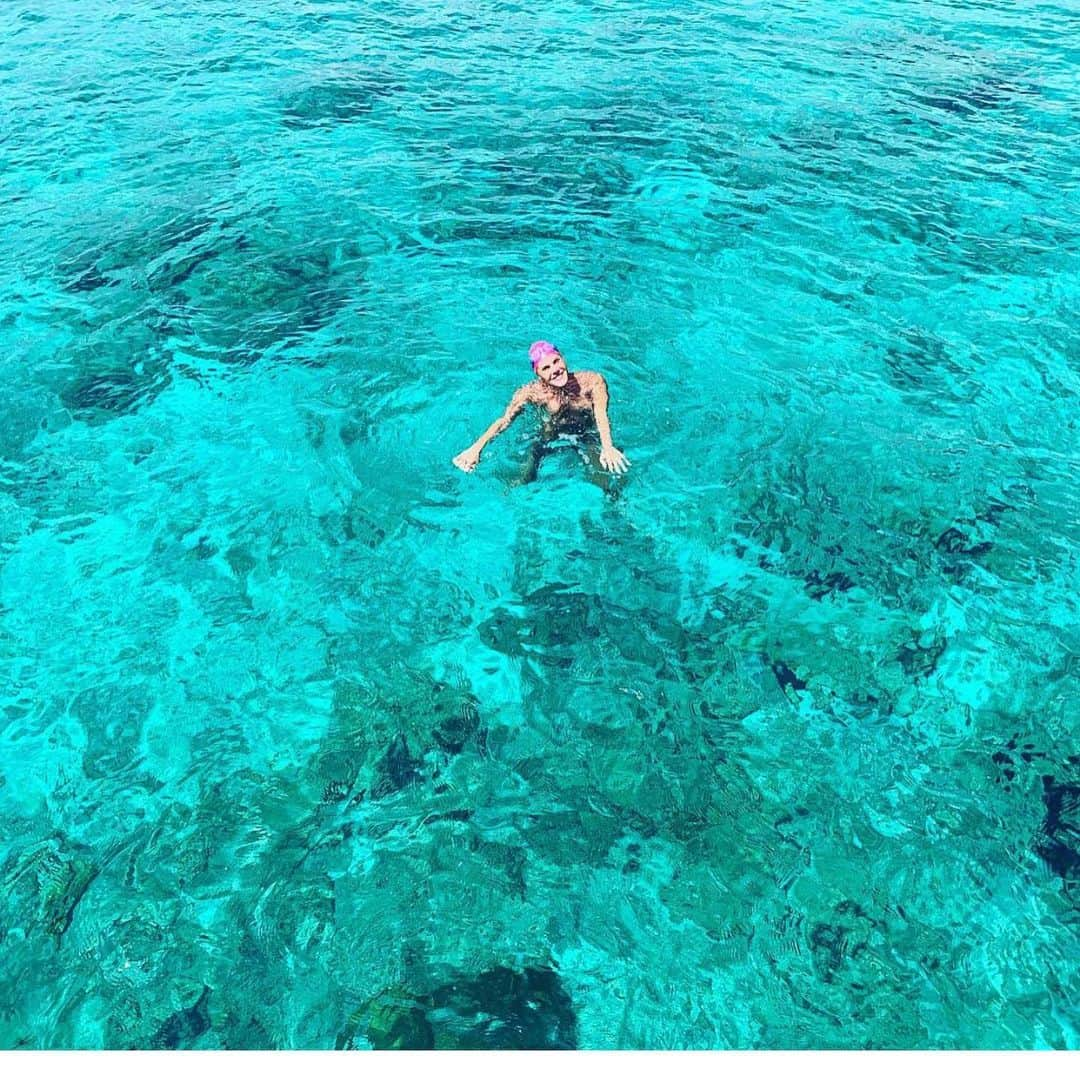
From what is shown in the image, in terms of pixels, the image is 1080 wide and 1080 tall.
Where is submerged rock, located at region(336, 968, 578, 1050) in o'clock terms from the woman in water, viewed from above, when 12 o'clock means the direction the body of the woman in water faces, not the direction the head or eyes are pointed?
The submerged rock is roughly at 12 o'clock from the woman in water.

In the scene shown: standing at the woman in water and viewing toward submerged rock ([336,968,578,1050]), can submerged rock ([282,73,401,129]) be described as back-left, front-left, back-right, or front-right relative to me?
back-right

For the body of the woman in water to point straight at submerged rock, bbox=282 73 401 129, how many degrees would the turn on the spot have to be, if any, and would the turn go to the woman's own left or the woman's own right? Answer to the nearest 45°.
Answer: approximately 180°

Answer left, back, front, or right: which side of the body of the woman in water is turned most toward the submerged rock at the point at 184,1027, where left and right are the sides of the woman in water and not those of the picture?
front

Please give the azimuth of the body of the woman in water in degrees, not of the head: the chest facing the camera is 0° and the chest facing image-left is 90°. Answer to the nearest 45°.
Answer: approximately 0°

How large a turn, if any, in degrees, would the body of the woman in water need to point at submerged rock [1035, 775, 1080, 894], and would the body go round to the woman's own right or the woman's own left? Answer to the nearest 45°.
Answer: approximately 45° to the woman's own left

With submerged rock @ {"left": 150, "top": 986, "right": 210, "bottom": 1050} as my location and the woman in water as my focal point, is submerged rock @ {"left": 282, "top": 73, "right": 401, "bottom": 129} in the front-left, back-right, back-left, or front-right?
front-left
